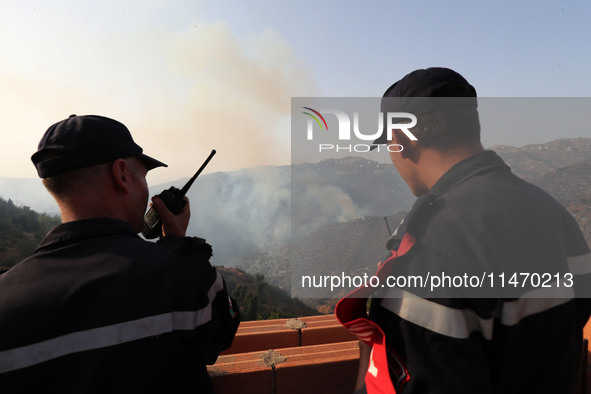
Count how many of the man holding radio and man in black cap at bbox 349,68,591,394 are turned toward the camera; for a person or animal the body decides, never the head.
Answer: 0

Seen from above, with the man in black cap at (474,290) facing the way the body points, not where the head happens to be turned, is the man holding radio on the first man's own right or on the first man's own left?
on the first man's own left

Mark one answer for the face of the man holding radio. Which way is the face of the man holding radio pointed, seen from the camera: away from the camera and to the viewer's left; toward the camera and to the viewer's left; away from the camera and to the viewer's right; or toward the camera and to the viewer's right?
away from the camera and to the viewer's right

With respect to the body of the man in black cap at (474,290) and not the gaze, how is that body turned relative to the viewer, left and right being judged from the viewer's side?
facing away from the viewer and to the left of the viewer

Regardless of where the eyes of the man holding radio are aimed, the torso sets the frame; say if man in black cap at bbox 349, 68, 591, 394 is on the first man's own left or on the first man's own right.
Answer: on the first man's own right

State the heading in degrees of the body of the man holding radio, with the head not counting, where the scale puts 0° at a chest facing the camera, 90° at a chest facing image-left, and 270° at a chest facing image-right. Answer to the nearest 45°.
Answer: approximately 225°

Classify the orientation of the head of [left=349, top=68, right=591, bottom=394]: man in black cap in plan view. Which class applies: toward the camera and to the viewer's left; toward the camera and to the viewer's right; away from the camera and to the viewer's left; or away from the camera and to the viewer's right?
away from the camera and to the viewer's left
